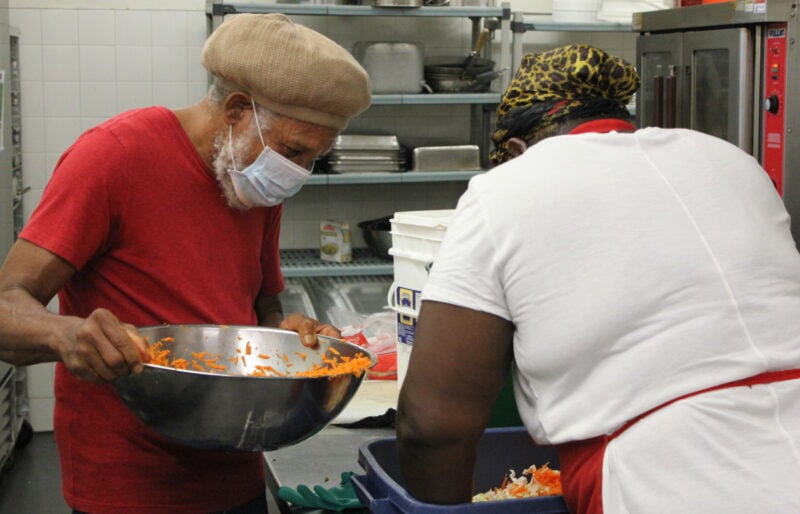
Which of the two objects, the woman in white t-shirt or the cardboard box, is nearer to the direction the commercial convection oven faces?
the woman in white t-shirt

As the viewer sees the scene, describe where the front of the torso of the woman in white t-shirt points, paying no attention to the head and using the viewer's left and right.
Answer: facing away from the viewer and to the left of the viewer

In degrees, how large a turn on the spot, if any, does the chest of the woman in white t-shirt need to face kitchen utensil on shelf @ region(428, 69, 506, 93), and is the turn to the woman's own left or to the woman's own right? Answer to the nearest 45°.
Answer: approximately 45° to the woman's own right

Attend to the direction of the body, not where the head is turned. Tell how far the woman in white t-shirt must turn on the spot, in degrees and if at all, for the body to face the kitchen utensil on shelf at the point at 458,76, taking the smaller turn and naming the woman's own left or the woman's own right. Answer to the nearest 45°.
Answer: approximately 45° to the woman's own right

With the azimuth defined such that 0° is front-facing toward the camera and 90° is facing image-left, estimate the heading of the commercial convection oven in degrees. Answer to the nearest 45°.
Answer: approximately 45°

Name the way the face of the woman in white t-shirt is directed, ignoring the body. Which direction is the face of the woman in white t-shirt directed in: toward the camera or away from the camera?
away from the camera

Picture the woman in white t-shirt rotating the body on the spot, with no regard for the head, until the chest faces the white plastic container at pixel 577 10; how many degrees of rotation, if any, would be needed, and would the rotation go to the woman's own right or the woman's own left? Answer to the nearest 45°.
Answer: approximately 45° to the woman's own right

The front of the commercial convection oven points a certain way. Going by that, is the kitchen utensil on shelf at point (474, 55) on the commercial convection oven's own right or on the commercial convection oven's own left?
on the commercial convection oven's own right
